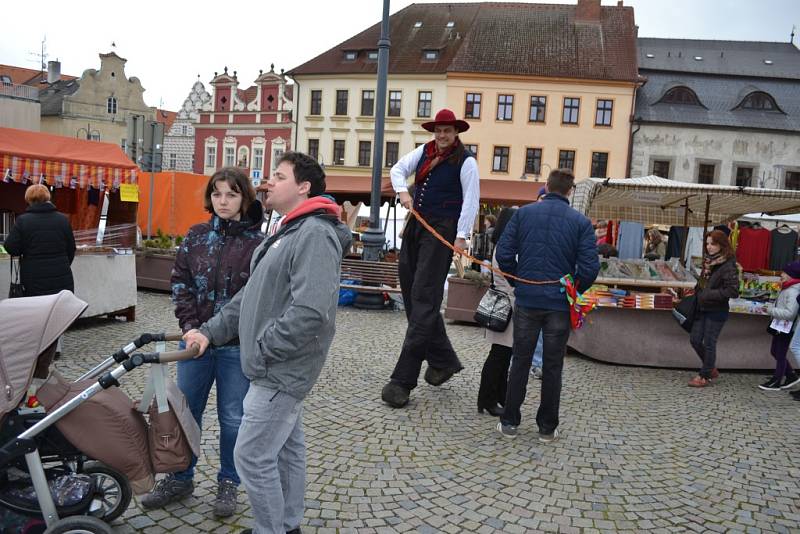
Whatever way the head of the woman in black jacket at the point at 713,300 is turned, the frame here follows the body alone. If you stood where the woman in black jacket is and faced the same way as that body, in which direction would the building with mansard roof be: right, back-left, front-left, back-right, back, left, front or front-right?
back-right

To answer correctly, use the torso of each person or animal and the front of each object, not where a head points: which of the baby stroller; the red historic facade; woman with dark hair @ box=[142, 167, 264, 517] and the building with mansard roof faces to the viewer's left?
the baby stroller

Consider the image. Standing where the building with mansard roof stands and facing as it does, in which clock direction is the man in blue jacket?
The man in blue jacket is roughly at 12 o'clock from the building with mansard roof.

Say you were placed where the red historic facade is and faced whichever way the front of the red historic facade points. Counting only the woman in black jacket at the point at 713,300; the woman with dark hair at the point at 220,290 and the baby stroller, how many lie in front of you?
3

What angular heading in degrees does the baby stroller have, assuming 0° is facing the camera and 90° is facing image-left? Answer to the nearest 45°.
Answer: approximately 90°

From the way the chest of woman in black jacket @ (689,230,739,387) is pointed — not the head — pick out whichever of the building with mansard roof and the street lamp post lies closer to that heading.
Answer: the street lamp post

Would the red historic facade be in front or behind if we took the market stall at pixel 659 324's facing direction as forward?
behind

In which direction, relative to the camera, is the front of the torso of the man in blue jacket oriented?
away from the camera

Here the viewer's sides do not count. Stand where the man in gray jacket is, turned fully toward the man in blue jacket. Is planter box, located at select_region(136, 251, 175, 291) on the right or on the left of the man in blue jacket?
left

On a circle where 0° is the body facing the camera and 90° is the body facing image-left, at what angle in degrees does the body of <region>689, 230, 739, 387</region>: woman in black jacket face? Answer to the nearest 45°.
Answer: approximately 45°
